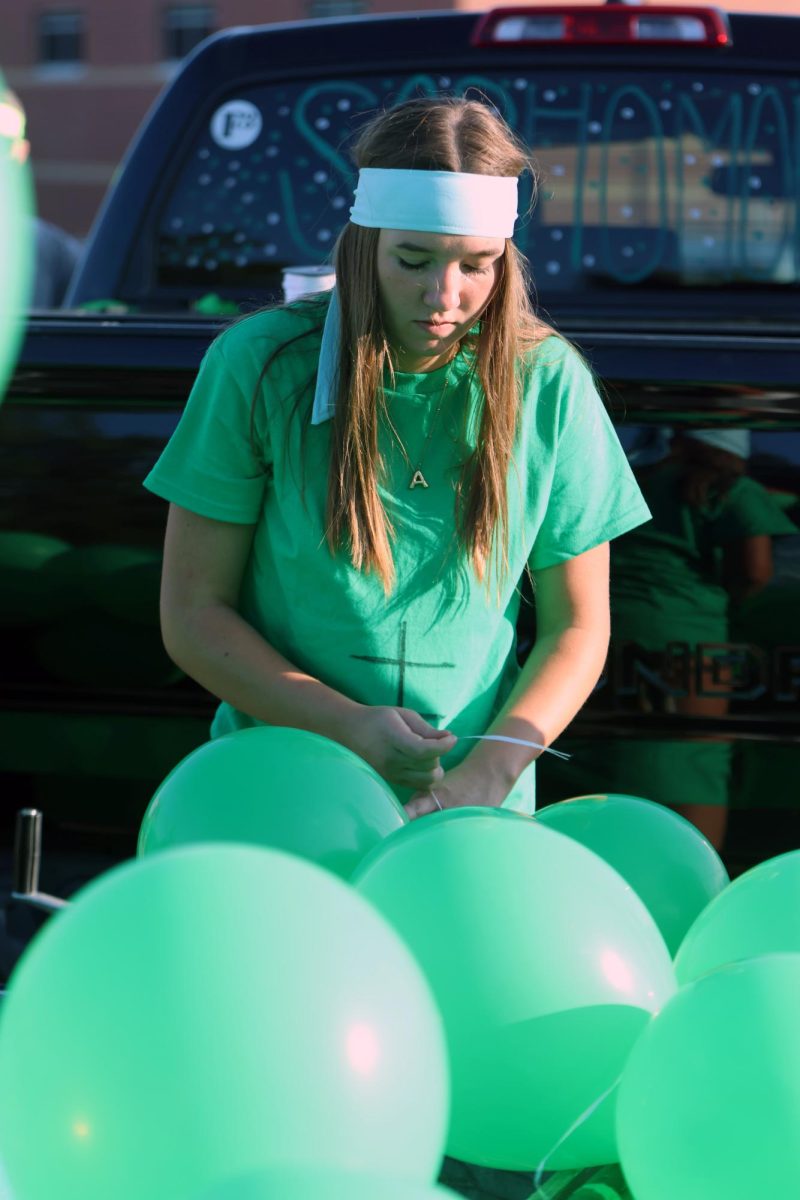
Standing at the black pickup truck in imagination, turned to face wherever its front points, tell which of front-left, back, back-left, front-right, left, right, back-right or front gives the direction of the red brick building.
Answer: front

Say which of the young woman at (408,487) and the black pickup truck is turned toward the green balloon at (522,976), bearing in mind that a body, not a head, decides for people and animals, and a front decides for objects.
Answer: the young woman

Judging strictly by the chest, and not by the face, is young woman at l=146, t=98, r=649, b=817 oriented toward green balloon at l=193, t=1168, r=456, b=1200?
yes

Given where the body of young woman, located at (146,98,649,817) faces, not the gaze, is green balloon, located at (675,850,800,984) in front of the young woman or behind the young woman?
in front

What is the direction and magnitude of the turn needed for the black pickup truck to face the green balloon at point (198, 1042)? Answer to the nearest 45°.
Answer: approximately 180°

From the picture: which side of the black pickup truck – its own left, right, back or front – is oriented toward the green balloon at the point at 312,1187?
back

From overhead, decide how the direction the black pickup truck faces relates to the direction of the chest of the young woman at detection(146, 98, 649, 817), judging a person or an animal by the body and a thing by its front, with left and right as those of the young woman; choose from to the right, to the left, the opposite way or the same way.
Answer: the opposite way

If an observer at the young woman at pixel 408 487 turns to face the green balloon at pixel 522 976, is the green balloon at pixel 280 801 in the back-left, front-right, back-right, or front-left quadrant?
front-right

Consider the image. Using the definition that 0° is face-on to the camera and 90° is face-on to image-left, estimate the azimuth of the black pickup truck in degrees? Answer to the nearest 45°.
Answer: approximately 180°

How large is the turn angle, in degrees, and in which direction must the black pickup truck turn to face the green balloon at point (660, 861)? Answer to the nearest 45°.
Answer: approximately 180°

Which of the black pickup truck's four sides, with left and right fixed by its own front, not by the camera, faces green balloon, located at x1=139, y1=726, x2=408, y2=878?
back

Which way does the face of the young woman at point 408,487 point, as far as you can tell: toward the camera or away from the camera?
toward the camera

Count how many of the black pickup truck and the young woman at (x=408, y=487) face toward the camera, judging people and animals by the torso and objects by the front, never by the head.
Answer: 1

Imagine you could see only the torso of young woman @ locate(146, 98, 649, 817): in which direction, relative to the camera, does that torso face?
toward the camera
